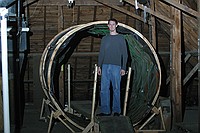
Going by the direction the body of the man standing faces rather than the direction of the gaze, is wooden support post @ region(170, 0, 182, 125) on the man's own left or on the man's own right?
on the man's own left

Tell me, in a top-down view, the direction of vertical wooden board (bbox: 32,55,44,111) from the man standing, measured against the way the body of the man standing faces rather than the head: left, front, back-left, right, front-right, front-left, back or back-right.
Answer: back-right

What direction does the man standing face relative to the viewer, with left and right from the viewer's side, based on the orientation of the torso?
facing the viewer
